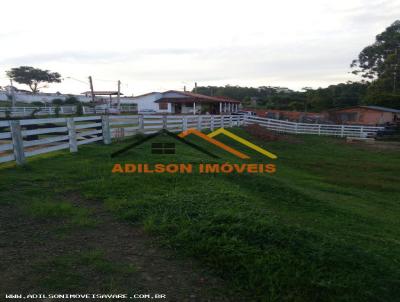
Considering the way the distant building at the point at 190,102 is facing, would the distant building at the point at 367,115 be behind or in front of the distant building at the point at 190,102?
in front

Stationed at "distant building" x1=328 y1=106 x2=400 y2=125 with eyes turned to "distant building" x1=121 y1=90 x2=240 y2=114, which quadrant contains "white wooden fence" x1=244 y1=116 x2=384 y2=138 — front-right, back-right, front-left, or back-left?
front-left

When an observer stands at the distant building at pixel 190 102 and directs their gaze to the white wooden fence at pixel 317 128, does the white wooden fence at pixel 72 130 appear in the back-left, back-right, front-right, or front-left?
front-right

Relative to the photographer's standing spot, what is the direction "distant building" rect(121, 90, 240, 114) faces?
facing the viewer and to the right of the viewer

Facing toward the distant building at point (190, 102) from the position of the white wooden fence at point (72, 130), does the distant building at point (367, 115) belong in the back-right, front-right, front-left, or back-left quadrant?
front-right

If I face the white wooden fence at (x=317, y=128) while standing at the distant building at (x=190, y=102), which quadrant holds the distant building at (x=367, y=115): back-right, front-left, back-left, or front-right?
front-left

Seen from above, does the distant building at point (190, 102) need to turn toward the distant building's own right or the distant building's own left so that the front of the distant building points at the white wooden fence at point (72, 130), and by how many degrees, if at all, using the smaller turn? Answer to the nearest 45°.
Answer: approximately 45° to the distant building's own right

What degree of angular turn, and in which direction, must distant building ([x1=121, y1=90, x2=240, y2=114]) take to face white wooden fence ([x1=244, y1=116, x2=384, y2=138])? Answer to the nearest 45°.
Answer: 0° — it already faces it
